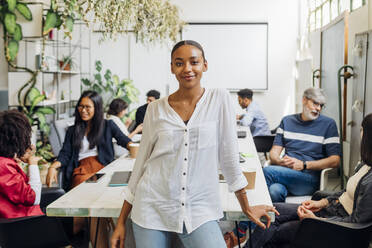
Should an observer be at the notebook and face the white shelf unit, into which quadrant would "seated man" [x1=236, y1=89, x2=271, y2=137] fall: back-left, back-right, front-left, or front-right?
front-right

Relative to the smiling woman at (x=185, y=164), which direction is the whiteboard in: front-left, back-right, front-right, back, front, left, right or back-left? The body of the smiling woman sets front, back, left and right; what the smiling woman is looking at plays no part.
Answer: back

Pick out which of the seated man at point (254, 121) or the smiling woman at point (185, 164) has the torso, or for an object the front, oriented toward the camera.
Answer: the smiling woman

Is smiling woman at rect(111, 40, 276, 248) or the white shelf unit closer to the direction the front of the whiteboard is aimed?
the smiling woman

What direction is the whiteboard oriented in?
toward the camera

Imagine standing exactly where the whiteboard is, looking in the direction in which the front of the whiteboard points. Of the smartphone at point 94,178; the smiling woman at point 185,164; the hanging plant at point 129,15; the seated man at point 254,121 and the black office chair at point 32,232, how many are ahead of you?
5

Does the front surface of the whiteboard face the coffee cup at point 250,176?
yes

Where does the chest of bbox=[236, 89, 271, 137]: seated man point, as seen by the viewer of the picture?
to the viewer's left

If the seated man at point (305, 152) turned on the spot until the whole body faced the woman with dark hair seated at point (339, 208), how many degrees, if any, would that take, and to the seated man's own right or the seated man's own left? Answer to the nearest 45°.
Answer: approximately 45° to the seated man's own left

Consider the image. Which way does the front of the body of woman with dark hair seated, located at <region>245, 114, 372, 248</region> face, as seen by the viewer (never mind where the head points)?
to the viewer's left

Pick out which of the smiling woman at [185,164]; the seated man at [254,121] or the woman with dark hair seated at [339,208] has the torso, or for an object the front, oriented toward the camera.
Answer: the smiling woman

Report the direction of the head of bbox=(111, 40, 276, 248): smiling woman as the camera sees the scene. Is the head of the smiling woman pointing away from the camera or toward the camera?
toward the camera

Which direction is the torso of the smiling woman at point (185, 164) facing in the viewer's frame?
toward the camera

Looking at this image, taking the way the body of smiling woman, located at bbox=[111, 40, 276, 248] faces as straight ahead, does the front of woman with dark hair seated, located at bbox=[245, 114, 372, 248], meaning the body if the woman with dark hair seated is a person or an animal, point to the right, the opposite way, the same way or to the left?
to the right

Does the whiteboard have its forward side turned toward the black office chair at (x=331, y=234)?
yes

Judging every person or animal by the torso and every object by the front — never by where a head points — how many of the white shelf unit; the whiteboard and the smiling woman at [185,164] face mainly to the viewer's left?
0
